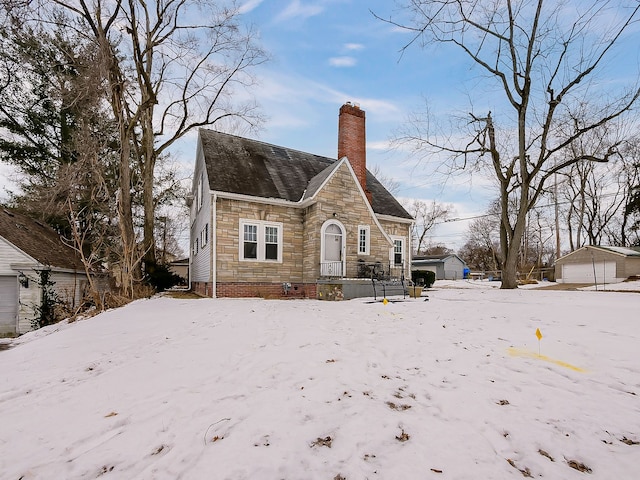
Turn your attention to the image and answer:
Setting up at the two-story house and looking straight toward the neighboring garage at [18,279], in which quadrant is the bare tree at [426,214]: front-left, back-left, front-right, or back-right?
back-right

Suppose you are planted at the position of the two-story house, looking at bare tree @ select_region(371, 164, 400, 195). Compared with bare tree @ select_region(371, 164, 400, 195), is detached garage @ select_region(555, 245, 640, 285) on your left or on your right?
right

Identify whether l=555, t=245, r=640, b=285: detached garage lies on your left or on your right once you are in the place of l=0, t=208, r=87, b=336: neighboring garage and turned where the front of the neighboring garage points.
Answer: on your left

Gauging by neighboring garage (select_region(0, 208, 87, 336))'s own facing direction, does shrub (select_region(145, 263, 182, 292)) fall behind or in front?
behind

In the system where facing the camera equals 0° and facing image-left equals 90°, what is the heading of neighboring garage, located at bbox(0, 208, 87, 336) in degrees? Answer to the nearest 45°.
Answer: approximately 45°

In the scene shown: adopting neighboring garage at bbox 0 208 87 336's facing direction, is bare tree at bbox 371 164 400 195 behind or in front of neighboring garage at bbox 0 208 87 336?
behind

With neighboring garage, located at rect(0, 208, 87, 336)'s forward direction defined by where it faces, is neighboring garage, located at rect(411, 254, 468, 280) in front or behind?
behind
